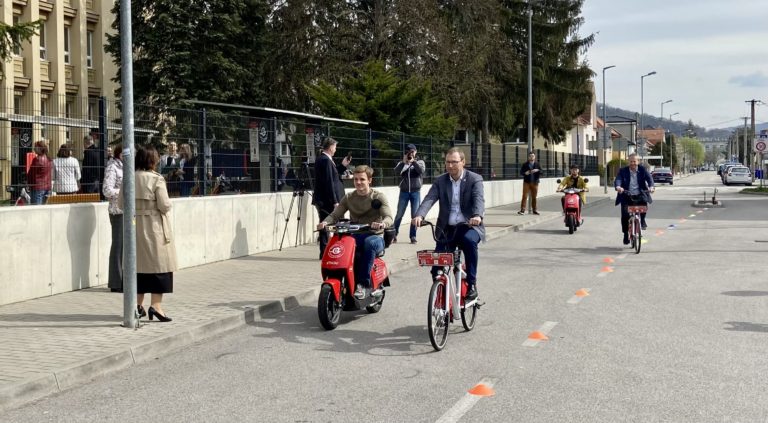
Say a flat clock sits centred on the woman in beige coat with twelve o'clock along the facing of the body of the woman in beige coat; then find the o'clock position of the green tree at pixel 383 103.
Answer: The green tree is roughly at 11 o'clock from the woman in beige coat.

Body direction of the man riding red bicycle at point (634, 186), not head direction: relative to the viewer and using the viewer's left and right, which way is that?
facing the viewer

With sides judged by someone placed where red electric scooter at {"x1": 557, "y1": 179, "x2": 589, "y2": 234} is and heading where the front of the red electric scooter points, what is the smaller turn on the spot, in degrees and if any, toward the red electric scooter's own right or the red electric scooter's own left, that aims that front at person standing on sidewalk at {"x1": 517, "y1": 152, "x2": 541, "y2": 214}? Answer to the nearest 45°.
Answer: approximately 180°

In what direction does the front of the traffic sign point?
toward the camera

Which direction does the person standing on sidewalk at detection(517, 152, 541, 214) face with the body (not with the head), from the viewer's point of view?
toward the camera

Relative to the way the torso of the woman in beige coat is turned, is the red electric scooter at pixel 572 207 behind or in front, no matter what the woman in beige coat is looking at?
in front

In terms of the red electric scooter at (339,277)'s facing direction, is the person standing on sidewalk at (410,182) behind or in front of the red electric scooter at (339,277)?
behind

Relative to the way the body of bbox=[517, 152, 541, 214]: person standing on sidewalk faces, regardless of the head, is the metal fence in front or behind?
in front

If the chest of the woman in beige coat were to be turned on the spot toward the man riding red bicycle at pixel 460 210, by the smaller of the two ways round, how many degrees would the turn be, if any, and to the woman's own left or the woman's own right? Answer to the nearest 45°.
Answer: approximately 45° to the woman's own right

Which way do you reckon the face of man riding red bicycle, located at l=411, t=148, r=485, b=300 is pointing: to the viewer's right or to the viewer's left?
to the viewer's left

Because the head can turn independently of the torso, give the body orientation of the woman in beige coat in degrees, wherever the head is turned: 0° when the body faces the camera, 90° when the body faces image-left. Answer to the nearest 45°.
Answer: approximately 225°

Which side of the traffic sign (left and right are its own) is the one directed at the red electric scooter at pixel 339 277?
front

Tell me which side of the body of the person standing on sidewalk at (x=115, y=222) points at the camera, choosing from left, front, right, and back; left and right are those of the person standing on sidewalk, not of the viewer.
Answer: right
